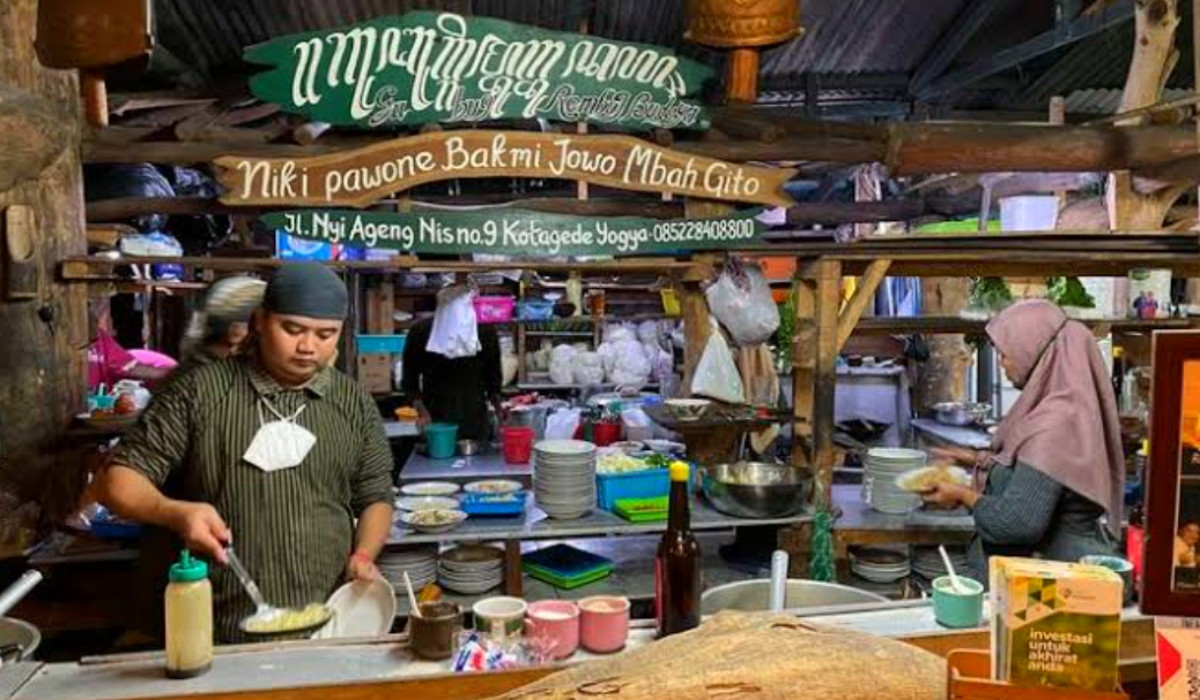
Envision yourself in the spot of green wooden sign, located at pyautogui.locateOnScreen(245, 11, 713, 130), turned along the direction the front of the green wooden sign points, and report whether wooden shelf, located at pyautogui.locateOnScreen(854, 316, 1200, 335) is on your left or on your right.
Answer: on your left

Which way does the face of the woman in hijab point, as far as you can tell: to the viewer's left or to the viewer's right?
to the viewer's left

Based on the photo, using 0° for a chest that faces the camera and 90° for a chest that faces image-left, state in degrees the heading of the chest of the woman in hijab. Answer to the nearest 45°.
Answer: approximately 90°

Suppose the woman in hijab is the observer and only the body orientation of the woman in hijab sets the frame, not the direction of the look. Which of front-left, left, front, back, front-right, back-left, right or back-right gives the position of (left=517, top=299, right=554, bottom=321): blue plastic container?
front-right

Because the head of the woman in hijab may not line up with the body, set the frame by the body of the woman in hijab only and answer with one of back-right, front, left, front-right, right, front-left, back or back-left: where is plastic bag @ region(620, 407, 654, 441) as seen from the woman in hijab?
front-right

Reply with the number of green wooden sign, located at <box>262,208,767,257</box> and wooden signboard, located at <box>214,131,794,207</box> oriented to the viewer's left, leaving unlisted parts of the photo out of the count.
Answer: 0

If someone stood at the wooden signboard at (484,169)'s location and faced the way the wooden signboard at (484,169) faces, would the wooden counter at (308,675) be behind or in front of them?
in front

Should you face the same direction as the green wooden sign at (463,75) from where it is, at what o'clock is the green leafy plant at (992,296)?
The green leafy plant is roughly at 9 o'clock from the green wooden sign.

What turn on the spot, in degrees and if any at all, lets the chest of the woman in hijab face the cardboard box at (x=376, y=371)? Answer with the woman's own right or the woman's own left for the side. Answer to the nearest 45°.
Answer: approximately 45° to the woman's own right

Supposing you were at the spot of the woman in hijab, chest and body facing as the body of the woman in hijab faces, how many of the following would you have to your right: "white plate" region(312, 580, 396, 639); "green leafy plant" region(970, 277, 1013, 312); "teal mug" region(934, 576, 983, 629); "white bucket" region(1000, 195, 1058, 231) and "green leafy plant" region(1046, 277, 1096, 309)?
3

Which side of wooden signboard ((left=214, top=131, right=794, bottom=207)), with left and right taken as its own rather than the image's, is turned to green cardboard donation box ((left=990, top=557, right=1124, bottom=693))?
front

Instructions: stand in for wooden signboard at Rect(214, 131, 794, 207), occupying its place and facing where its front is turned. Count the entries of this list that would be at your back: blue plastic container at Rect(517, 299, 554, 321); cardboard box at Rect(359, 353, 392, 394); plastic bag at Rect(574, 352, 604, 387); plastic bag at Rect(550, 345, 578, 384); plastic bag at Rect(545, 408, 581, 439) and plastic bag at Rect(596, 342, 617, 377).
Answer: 6

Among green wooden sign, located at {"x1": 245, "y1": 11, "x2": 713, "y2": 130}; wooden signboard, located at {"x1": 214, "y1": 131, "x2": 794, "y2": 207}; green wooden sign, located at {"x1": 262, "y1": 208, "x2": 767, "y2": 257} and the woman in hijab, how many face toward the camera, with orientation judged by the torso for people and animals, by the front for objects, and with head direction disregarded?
3

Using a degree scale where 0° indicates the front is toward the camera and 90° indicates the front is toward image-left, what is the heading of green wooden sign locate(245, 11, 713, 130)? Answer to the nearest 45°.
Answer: approximately 0°
